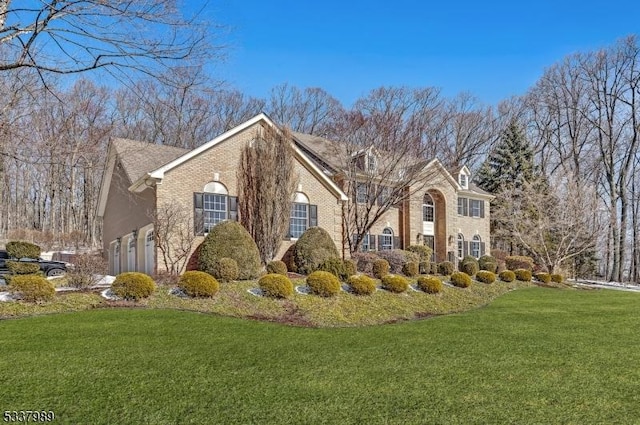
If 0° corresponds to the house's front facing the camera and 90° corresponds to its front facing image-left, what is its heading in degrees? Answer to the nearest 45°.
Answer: approximately 315°

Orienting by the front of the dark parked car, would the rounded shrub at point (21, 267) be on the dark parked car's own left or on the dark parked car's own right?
on the dark parked car's own right

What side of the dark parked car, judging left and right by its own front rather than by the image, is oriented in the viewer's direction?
right
